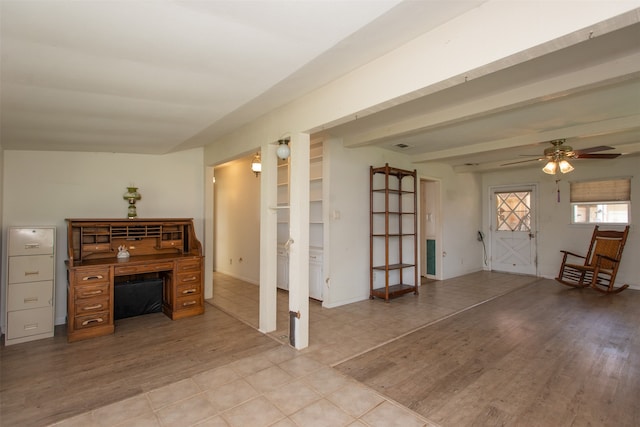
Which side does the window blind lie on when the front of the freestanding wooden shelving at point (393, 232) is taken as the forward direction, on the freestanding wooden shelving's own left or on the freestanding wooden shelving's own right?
on the freestanding wooden shelving's own left

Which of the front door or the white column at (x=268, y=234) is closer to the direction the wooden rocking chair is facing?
the white column

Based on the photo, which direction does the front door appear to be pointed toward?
toward the camera

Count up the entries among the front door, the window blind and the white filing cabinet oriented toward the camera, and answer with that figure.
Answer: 3

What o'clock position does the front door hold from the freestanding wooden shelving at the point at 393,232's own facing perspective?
The front door is roughly at 9 o'clock from the freestanding wooden shelving.

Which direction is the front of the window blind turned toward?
toward the camera

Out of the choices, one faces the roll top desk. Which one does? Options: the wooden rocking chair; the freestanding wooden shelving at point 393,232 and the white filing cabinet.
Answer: the wooden rocking chair

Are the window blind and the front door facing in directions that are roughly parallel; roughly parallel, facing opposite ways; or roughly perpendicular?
roughly parallel

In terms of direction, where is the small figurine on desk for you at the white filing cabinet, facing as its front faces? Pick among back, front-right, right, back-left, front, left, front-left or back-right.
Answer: left

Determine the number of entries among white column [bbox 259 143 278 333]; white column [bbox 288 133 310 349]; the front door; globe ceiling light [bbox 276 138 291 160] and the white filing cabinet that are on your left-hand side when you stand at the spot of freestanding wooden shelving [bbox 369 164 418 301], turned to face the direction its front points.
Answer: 1

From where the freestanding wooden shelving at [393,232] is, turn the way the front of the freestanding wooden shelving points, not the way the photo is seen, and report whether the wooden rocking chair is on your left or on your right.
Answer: on your left

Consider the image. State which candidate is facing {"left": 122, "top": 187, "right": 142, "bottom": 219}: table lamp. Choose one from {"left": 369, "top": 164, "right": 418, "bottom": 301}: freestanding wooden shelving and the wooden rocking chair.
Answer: the wooden rocking chair

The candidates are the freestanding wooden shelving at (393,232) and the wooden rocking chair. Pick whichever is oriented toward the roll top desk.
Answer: the wooden rocking chair
